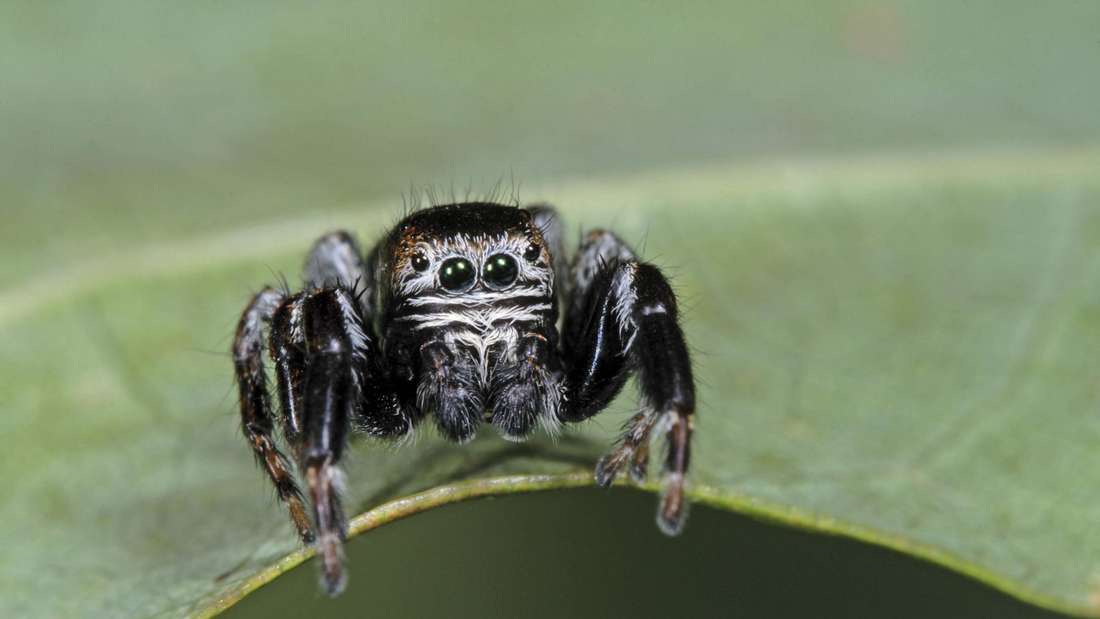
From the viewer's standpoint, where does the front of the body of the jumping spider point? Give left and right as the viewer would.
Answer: facing the viewer
